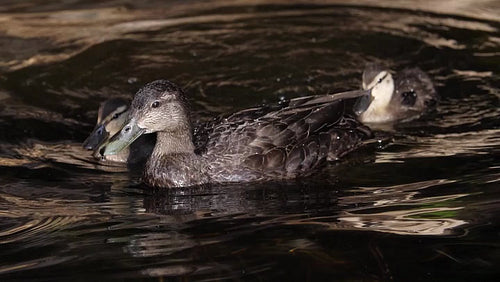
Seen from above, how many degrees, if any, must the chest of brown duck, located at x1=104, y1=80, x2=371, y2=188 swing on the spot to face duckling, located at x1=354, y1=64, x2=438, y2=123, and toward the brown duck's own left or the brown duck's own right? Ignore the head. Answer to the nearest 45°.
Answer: approximately 135° to the brown duck's own right

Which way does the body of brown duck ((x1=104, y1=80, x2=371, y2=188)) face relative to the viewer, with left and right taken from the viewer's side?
facing to the left of the viewer
